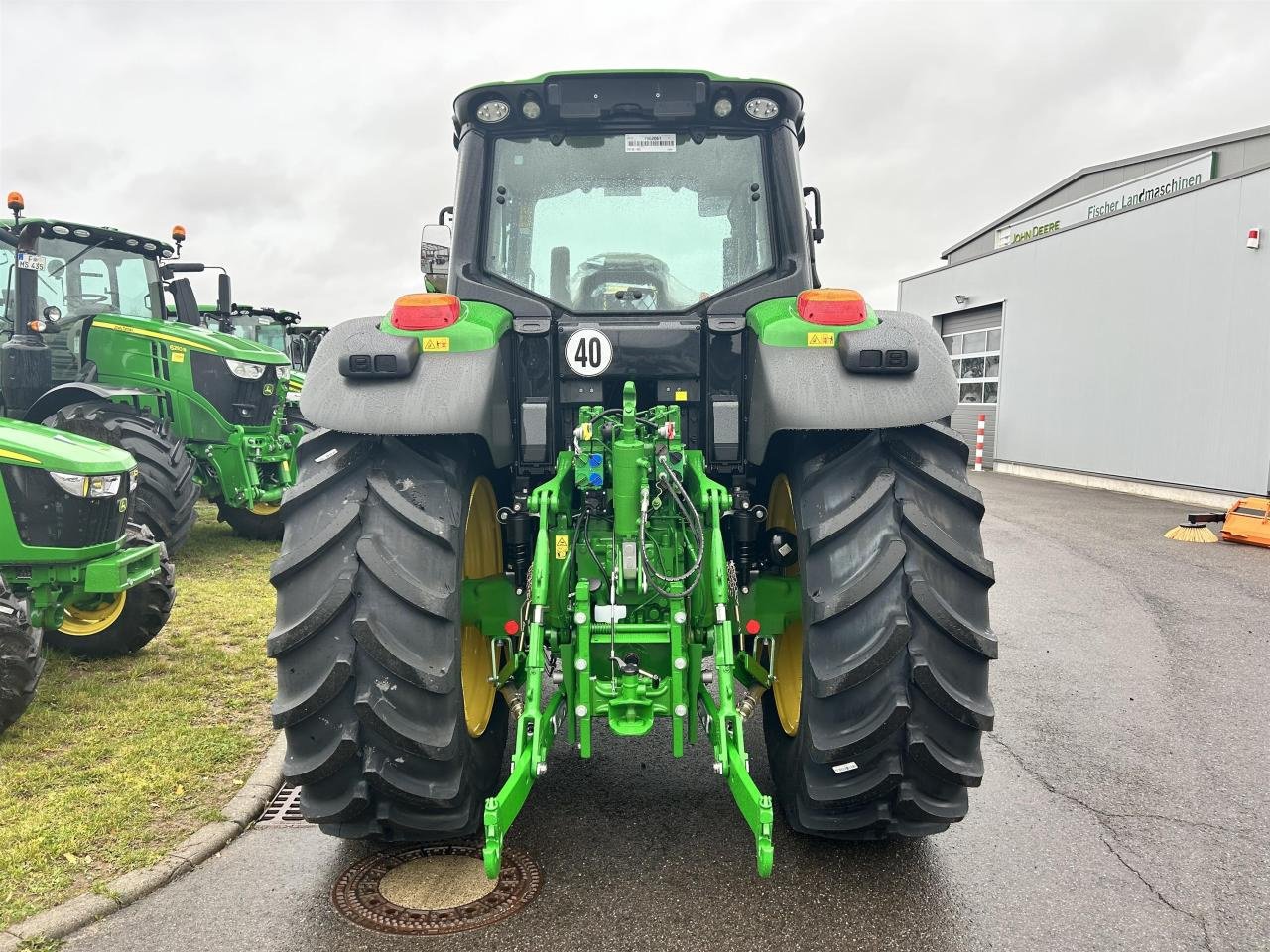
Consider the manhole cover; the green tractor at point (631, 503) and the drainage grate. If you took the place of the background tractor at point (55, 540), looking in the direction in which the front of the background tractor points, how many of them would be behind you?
0

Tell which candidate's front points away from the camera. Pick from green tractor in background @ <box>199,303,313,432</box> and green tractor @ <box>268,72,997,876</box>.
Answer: the green tractor

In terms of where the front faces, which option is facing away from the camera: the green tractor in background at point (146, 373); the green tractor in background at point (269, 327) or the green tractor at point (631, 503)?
the green tractor

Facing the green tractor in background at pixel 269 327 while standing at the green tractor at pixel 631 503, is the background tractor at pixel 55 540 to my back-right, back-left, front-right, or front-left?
front-left

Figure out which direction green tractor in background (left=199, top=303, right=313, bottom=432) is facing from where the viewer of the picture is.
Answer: facing the viewer and to the right of the viewer

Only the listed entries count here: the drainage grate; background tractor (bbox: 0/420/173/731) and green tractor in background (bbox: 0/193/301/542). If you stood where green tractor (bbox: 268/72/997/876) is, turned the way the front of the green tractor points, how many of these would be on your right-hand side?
0

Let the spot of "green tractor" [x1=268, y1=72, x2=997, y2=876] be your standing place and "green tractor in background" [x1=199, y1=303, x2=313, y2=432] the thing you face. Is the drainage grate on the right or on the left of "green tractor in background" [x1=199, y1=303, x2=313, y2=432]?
left

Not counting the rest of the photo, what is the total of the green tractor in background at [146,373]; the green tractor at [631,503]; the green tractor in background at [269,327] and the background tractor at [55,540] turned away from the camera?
1

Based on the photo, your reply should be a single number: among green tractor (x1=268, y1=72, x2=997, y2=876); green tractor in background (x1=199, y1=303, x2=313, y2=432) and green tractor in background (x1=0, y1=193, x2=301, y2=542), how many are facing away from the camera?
1

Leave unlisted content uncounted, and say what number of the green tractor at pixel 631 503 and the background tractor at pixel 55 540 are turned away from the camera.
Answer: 1

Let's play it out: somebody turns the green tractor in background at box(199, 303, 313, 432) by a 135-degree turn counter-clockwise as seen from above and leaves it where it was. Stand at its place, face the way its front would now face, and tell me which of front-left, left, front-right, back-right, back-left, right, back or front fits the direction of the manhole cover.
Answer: back

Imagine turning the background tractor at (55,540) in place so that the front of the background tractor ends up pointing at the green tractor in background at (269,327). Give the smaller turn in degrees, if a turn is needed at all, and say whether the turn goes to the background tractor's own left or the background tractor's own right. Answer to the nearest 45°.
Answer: approximately 135° to the background tractor's own left

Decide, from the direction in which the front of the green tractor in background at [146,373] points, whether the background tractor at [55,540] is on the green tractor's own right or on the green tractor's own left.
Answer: on the green tractor's own right

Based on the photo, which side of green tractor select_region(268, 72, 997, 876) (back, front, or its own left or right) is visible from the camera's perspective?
back

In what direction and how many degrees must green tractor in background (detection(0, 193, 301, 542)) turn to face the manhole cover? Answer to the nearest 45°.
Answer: approximately 45° to its right

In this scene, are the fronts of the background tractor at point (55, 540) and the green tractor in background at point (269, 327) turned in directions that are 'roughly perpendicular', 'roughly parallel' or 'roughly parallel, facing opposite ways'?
roughly parallel

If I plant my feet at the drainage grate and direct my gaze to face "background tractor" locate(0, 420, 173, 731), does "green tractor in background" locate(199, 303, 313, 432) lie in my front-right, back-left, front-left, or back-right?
front-right
